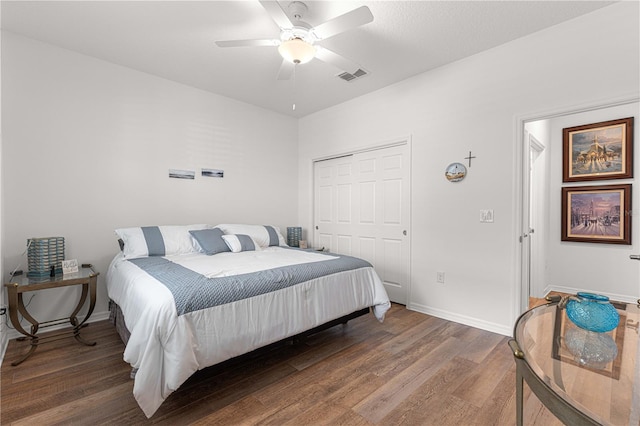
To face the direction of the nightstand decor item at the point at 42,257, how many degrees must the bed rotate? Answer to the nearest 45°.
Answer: approximately 180°

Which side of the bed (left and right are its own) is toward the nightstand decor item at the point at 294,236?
left

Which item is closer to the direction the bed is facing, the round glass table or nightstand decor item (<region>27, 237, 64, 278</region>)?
the round glass table

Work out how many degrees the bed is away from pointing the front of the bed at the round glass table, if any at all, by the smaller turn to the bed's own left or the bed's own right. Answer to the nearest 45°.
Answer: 0° — it already faces it

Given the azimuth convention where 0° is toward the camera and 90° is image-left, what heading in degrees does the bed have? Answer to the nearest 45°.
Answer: approximately 315°
